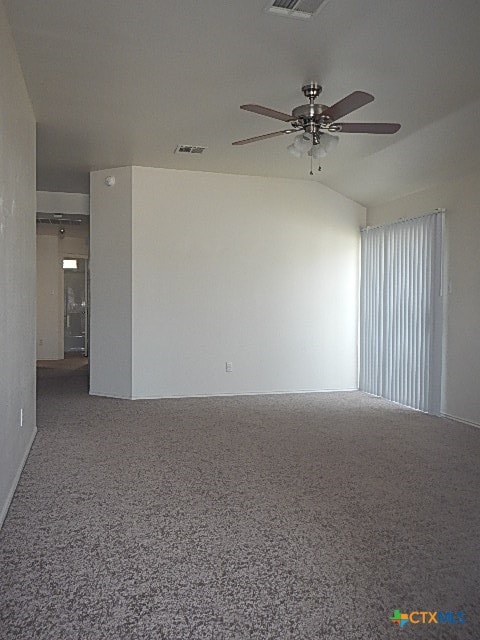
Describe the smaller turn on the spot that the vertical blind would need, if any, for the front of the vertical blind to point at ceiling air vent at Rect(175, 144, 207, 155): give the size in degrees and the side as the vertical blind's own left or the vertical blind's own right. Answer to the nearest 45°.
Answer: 0° — it already faces it

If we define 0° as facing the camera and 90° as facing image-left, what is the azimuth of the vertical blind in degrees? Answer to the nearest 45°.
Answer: approximately 45°

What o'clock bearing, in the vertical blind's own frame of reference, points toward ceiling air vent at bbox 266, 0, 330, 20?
The ceiling air vent is roughly at 11 o'clock from the vertical blind.

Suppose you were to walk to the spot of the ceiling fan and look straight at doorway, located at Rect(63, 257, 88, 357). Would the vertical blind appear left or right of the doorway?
right

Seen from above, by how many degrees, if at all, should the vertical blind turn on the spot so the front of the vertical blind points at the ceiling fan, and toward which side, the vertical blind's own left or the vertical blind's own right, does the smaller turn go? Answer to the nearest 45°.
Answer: approximately 45° to the vertical blind's own left

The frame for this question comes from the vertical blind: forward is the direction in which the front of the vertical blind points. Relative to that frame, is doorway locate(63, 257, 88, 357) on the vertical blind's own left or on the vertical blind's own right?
on the vertical blind's own right

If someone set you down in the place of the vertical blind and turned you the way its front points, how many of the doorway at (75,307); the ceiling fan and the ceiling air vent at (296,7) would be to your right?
1
